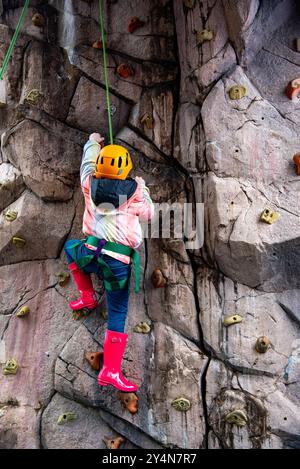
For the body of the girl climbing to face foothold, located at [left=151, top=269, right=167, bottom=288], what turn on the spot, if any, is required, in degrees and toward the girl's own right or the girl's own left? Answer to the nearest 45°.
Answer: approximately 45° to the girl's own right

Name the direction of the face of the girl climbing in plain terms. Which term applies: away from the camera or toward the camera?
away from the camera

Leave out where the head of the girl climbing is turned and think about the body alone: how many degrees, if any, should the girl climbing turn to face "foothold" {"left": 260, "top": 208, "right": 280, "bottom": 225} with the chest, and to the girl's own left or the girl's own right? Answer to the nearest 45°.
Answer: approximately 90° to the girl's own right

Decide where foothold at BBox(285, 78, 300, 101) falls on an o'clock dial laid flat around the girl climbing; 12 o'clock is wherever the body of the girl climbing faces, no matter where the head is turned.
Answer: The foothold is roughly at 3 o'clock from the girl climbing.

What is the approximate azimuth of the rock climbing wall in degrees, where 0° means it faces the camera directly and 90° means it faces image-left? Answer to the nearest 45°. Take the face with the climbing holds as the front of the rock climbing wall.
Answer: approximately 0°

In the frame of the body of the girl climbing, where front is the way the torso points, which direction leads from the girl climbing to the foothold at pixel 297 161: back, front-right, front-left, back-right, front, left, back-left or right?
right

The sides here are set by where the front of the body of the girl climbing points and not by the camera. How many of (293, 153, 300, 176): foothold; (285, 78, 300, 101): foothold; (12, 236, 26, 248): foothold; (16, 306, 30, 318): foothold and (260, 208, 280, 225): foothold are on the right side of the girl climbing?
3

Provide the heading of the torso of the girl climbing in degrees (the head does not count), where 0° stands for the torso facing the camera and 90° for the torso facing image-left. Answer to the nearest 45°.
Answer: approximately 180°
